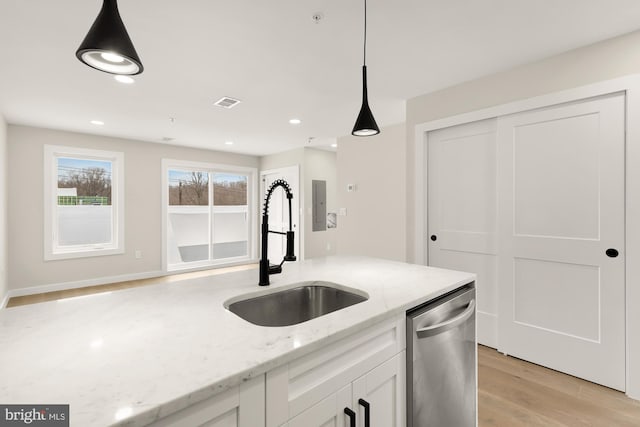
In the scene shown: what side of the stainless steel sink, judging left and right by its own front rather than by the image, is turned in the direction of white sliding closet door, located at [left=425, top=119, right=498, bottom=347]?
left

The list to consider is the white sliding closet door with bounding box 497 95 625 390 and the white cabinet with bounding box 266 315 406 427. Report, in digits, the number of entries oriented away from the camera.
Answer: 0

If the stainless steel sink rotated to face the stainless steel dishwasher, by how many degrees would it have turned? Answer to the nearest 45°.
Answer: approximately 45° to its left

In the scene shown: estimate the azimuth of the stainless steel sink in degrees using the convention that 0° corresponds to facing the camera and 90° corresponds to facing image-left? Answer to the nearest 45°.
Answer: approximately 315°

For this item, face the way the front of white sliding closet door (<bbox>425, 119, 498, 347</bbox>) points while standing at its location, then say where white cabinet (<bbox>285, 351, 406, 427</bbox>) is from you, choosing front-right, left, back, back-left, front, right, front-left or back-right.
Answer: front-left

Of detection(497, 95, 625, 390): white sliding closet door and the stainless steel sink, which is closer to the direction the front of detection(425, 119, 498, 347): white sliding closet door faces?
the stainless steel sink

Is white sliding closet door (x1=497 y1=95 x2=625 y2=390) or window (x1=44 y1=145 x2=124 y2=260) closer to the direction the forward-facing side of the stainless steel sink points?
the white sliding closet door

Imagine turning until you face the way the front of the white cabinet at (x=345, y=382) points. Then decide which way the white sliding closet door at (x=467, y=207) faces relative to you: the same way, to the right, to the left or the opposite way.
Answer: to the right

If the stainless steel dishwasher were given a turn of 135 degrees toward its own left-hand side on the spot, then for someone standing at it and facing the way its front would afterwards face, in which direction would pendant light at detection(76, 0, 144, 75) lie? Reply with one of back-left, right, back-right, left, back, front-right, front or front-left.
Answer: back-left

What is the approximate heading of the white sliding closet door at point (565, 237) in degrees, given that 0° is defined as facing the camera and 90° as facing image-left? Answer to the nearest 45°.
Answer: approximately 45°

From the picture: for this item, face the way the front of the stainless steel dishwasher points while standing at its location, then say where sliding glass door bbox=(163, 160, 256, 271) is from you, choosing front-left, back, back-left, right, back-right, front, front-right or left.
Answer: back

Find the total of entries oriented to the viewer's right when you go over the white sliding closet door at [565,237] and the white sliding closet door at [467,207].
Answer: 0

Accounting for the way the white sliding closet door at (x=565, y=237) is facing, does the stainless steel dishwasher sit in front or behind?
in front

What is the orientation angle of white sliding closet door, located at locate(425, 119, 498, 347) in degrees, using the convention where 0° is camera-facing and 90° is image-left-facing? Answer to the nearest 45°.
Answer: approximately 45°

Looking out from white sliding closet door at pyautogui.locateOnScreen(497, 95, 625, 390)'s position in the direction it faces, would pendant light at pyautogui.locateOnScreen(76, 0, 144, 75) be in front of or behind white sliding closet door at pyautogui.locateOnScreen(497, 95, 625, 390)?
in front
